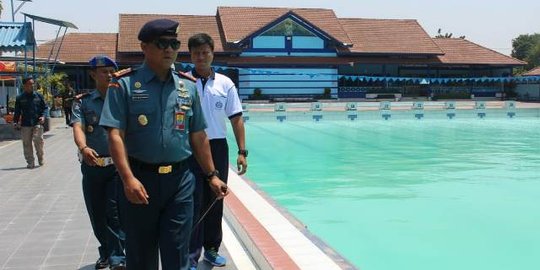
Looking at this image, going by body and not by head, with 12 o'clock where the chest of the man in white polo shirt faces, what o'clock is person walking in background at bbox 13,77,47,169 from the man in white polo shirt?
The person walking in background is roughly at 5 o'clock from the man in white polo shirt.

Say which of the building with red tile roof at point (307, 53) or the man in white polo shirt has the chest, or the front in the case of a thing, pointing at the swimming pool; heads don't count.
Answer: the building with red tile roof

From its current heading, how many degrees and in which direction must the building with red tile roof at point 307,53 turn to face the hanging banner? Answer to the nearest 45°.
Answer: approximately 45° to its right

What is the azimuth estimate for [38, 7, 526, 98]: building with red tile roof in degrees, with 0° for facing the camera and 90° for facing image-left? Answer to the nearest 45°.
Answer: approximately 0°

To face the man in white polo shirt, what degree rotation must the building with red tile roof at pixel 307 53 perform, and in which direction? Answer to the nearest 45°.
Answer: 0° — it already faces them

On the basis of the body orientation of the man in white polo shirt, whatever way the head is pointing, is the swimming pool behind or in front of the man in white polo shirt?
behind

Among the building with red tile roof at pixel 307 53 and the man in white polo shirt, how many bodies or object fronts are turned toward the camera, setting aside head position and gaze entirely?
2

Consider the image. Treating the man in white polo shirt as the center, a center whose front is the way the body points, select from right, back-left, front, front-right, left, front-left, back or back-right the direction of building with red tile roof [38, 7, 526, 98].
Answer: back

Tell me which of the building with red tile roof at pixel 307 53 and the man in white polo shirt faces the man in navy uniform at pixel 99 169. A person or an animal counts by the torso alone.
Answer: the building with red tile roof
